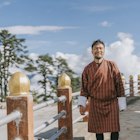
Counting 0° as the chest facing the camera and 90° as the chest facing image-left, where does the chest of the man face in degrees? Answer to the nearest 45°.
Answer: approximately 0°
